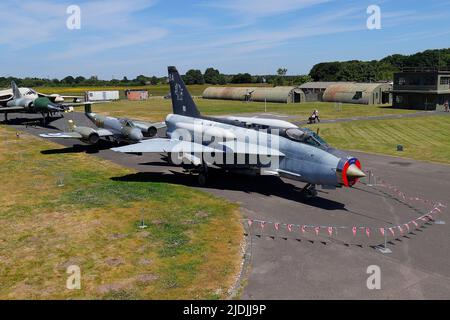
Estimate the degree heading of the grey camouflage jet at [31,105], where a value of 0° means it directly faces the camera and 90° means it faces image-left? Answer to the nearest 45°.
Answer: approximately 315°

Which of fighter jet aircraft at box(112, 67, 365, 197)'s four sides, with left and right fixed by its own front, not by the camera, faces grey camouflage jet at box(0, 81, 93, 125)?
back

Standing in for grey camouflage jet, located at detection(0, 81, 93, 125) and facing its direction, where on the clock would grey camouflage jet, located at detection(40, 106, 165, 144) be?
grey camouflage jet, located at detection(40, 106, 165, 144) is roughly at 1 o'clock from grey camouflage jet, located at detection(0, 81, 93, 125).

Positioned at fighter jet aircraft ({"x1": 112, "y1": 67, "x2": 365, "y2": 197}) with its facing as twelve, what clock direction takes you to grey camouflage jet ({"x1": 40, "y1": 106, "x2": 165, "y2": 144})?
The grey camouflage jet is roughly at 6 o'clock from the fighter jet aircraft.

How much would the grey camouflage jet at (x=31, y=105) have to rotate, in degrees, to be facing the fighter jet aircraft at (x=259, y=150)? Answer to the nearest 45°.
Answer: approximately 45° to its right

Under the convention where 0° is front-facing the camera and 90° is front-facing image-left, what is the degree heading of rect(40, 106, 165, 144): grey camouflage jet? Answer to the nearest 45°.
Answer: approximately 315°

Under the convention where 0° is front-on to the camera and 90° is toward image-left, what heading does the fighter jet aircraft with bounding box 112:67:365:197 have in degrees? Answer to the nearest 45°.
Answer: approximately 315°

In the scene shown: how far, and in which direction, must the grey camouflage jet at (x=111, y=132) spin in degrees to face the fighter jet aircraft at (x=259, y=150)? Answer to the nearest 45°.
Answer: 0° — it already faces it

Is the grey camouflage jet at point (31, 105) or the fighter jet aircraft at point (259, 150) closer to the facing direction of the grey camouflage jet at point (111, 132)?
the fighter jet aircraft
